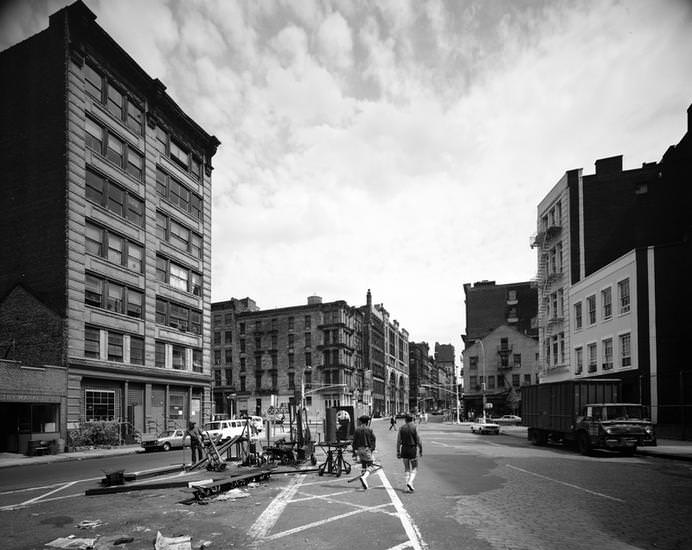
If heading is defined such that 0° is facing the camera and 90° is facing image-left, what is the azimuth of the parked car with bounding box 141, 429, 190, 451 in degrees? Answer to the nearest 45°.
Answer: approximately 45°

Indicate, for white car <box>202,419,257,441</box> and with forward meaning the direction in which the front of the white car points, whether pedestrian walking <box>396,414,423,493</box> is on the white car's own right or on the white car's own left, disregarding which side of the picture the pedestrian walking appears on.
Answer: on the white car's own left

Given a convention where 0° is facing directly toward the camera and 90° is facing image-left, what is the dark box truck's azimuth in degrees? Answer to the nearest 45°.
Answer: approximately 315°

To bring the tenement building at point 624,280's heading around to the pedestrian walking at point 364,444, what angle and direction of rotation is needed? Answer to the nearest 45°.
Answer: approximately 45° to its left

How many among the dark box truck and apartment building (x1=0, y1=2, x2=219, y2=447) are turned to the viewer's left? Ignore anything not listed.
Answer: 0

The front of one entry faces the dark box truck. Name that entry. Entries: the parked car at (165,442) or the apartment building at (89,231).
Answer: the apartment building

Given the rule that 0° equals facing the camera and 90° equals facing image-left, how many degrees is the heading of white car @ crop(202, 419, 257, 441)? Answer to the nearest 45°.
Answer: approximately 45°

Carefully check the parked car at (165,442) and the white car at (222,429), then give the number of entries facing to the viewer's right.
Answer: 0

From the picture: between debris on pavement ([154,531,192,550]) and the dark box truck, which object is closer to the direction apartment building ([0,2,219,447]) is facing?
the dark box truck

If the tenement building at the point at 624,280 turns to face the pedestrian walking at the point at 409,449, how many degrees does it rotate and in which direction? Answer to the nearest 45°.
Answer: approximately 45° to its left

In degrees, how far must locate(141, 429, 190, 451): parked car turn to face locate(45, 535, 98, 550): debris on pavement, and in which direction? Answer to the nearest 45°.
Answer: approximately 45° to its left

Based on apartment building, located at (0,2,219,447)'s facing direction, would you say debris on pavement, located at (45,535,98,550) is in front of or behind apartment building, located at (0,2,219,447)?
in front
